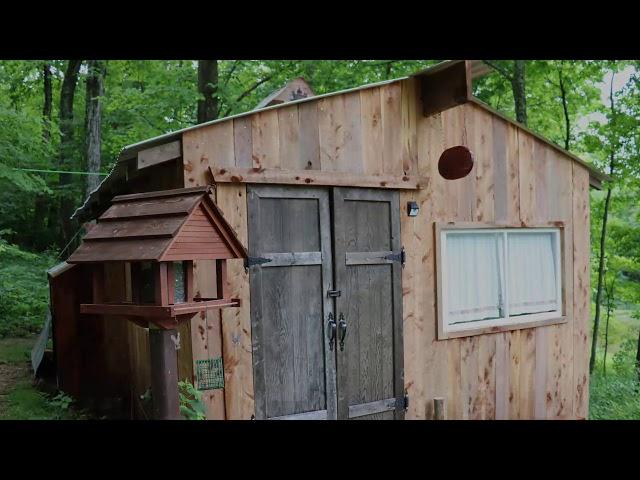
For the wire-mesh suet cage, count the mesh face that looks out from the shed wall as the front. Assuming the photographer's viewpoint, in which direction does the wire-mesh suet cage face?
facing the viewer
